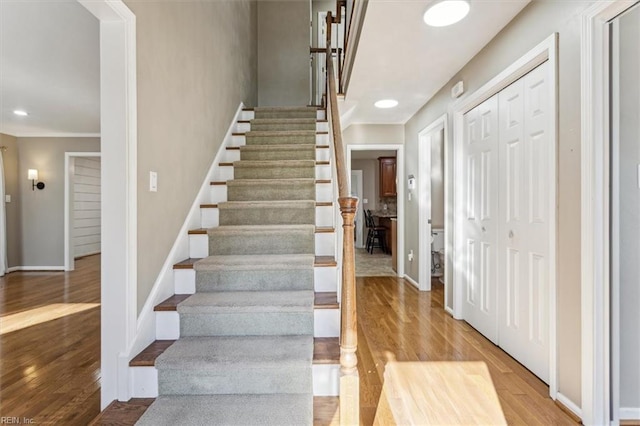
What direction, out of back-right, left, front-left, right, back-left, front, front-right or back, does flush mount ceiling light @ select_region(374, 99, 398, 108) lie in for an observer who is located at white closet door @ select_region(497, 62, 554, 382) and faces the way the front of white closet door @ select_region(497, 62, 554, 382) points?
right

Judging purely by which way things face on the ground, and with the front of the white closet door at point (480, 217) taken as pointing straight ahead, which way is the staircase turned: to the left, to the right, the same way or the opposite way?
to the left

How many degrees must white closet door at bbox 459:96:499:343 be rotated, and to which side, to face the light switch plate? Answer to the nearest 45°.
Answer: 0° — it already faces it

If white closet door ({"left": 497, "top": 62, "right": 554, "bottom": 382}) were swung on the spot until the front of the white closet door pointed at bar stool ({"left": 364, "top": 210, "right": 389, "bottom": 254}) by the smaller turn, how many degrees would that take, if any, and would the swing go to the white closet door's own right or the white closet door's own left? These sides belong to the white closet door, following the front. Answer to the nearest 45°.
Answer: approximately 90° to the white closet door's own right

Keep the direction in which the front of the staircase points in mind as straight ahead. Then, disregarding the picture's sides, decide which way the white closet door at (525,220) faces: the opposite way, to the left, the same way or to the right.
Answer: to the right

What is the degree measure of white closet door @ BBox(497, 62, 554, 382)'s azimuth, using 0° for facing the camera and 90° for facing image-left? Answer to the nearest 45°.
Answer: approximately 45°

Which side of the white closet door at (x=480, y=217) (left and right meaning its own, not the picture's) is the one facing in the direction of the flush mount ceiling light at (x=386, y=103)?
right

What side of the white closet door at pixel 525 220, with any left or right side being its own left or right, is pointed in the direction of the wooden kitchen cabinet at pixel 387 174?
right
